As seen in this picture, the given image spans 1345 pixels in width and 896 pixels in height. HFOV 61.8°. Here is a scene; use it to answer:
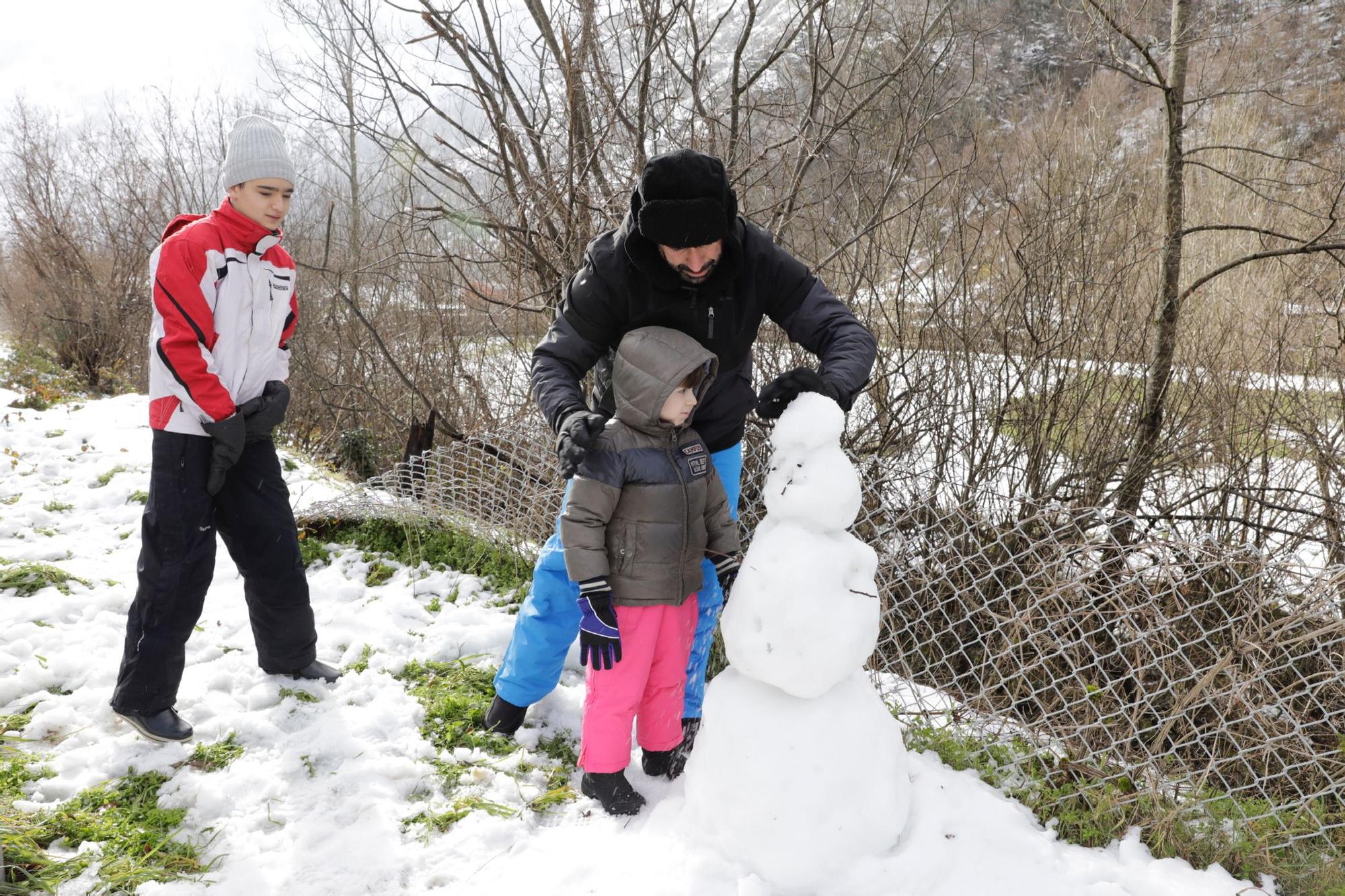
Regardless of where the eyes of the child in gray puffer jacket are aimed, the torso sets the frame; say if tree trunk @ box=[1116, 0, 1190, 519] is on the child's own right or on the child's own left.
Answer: on the child's own left

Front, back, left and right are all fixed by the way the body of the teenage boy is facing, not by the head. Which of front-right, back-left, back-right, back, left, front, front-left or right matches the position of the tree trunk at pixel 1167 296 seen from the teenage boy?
front-left

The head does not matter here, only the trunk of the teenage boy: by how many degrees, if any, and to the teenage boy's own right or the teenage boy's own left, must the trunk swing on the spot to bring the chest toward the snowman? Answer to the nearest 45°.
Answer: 0° — they already face it

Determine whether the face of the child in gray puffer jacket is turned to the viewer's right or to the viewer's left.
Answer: to the viewer's right

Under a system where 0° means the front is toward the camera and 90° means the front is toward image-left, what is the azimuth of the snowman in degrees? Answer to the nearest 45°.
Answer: approximately 45°

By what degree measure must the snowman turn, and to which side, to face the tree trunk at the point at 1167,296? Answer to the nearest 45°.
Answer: approximately 180°

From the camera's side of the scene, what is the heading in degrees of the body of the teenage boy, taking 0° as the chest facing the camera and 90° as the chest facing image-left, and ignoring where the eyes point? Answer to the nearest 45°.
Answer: approximately 315°

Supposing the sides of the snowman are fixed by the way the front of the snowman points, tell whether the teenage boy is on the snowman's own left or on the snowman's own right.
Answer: on the snowman's own right

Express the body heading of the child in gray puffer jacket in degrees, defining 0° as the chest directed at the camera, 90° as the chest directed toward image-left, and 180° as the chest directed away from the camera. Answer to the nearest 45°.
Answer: approximately 315°
